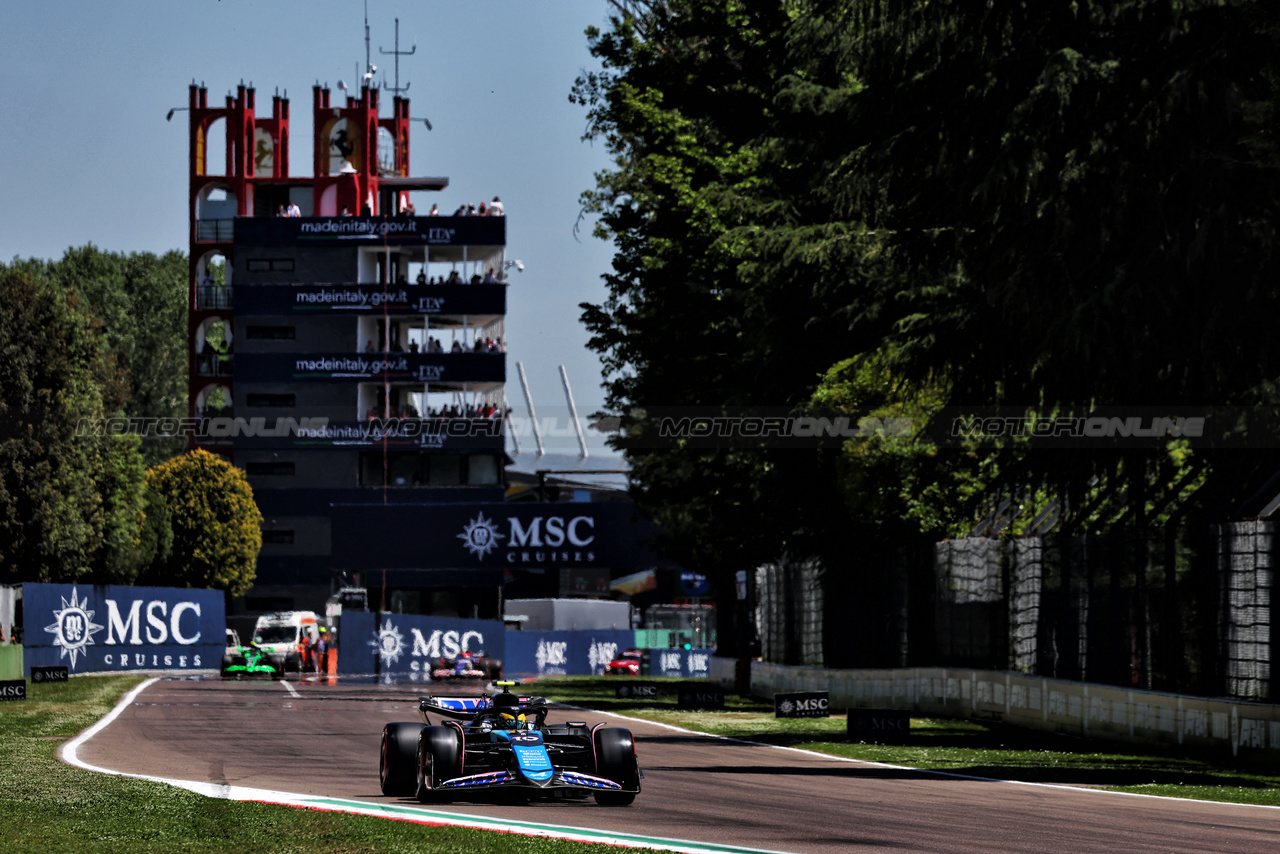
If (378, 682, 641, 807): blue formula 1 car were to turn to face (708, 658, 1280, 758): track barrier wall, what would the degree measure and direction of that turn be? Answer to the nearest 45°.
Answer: approximately 135° to its left

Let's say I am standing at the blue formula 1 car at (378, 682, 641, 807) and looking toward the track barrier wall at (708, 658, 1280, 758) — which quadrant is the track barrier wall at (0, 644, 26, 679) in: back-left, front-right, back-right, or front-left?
front-left

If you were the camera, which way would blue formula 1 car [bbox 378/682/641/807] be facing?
facing the viewer

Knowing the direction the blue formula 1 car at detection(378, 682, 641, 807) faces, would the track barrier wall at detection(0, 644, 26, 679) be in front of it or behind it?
behind

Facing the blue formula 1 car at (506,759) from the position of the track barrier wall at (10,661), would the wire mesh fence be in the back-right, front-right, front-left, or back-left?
front-left

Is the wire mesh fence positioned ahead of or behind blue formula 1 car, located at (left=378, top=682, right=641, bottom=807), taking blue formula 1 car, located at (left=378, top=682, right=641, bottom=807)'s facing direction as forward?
behind
